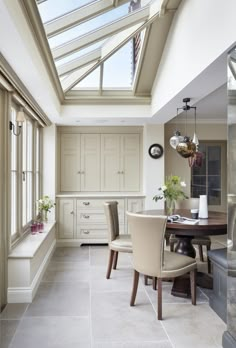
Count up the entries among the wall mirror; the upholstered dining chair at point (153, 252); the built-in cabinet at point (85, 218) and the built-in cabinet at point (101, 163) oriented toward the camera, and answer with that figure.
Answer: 3

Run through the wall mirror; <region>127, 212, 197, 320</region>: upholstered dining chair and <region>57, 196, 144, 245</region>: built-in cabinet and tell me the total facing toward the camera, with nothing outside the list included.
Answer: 2

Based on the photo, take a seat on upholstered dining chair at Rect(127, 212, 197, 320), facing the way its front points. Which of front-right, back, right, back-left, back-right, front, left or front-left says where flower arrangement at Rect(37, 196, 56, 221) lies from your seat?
left

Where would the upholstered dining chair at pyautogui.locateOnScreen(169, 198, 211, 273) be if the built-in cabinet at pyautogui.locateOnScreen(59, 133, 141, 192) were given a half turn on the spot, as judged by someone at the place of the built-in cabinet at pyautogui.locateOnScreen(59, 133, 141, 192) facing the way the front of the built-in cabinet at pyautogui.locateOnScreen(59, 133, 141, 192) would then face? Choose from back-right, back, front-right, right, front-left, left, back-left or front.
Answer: back-right

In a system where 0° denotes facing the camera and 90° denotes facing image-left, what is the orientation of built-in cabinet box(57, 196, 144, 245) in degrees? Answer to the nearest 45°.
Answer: approximately 0°

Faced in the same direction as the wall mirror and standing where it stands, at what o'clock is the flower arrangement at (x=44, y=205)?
The flower arrangement is roughly at 2 o'clock from the wall mirror.

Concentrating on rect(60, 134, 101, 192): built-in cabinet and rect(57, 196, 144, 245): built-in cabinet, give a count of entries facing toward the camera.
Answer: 2

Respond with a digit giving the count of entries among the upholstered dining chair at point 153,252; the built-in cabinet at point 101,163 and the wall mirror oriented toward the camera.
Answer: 2

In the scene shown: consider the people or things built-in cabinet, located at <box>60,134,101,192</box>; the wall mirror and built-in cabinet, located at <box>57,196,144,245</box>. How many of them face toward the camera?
3

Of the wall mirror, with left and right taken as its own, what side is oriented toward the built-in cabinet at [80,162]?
right

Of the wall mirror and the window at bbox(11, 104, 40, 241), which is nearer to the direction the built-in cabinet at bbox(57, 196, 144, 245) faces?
the window

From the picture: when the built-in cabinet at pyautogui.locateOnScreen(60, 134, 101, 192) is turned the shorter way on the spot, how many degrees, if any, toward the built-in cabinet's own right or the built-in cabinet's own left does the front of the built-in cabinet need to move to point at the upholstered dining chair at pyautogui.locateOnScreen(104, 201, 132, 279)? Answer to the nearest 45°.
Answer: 0° — it already faces it

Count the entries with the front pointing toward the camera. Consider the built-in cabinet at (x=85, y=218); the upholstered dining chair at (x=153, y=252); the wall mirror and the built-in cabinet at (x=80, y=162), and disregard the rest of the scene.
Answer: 3
